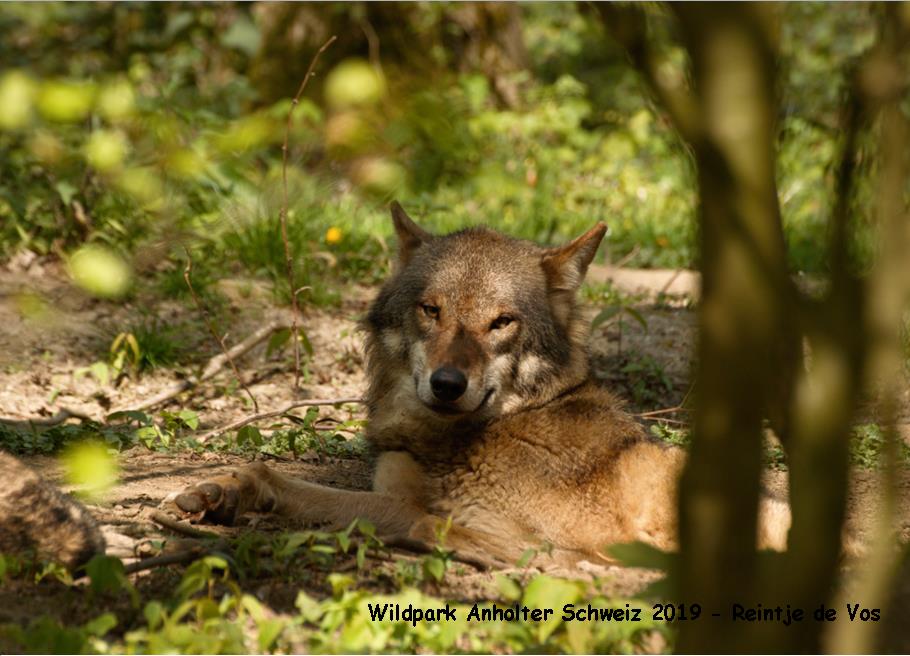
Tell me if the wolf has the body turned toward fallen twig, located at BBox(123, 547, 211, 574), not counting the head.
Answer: yes

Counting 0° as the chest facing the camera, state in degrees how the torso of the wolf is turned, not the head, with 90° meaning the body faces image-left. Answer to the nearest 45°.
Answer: approximately 45°

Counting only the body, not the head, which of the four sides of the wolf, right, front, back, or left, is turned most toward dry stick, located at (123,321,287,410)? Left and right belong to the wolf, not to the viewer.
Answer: right

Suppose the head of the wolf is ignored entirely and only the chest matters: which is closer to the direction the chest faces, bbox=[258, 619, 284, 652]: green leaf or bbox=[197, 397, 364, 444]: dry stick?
the green leaf

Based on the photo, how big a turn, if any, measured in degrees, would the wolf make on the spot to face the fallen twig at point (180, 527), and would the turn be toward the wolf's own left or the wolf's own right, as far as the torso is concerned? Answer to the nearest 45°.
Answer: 0° — it already faces it

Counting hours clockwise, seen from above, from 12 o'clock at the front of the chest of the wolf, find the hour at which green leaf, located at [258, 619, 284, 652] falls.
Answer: The green leaf is roughly at 11 o'clock from the wolf.

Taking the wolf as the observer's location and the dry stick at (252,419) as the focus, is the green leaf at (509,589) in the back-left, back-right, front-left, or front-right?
back-left

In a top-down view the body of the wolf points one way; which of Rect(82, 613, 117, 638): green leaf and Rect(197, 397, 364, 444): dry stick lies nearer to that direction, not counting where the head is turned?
the green leaf

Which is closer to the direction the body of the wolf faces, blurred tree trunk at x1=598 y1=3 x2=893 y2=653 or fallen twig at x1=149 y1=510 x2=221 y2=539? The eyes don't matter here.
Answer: the fallen twig

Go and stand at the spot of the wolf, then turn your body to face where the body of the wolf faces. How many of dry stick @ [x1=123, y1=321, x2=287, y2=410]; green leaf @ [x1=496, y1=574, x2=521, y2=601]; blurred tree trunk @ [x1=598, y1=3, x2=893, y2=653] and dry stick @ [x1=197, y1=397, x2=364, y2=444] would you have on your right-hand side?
2

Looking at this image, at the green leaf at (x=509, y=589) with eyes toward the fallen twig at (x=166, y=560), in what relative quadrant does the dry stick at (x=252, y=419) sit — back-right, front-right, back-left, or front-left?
front-right
